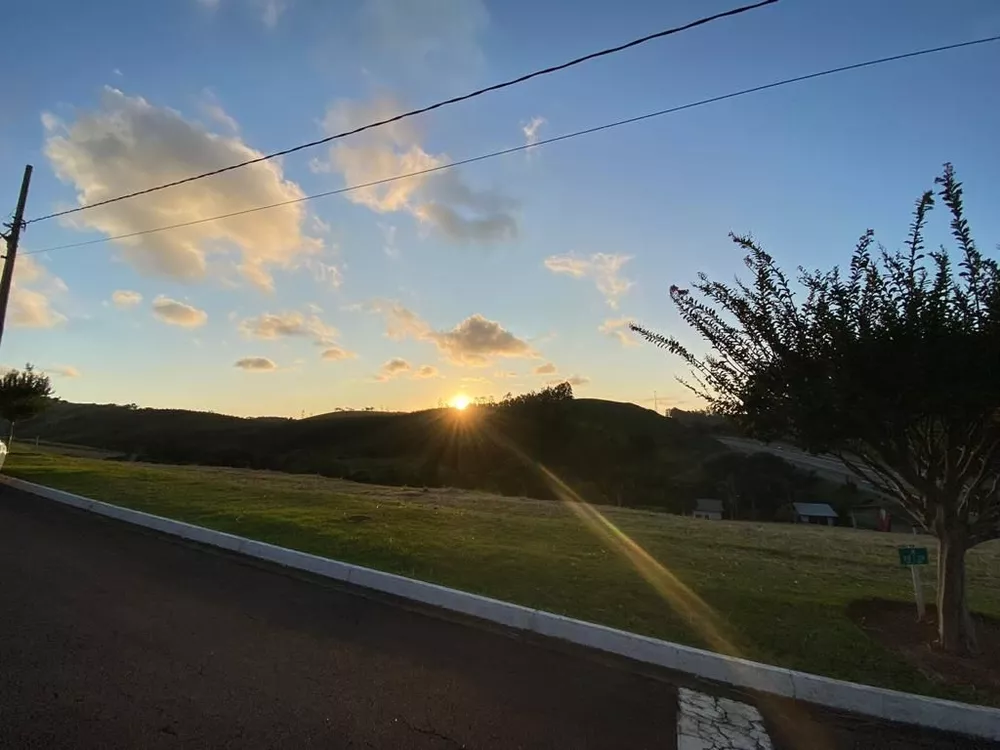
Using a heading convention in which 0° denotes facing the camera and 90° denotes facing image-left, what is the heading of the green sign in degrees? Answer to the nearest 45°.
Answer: approximately 0°

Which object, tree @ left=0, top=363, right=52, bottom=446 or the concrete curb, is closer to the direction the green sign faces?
the concrete curb

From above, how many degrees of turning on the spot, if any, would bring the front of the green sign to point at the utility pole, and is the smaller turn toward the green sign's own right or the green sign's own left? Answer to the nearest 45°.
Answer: approximately 90° to the green sign's own right

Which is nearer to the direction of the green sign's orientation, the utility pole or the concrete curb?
the concrete curb

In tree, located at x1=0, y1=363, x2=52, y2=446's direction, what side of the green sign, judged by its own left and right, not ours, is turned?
right
